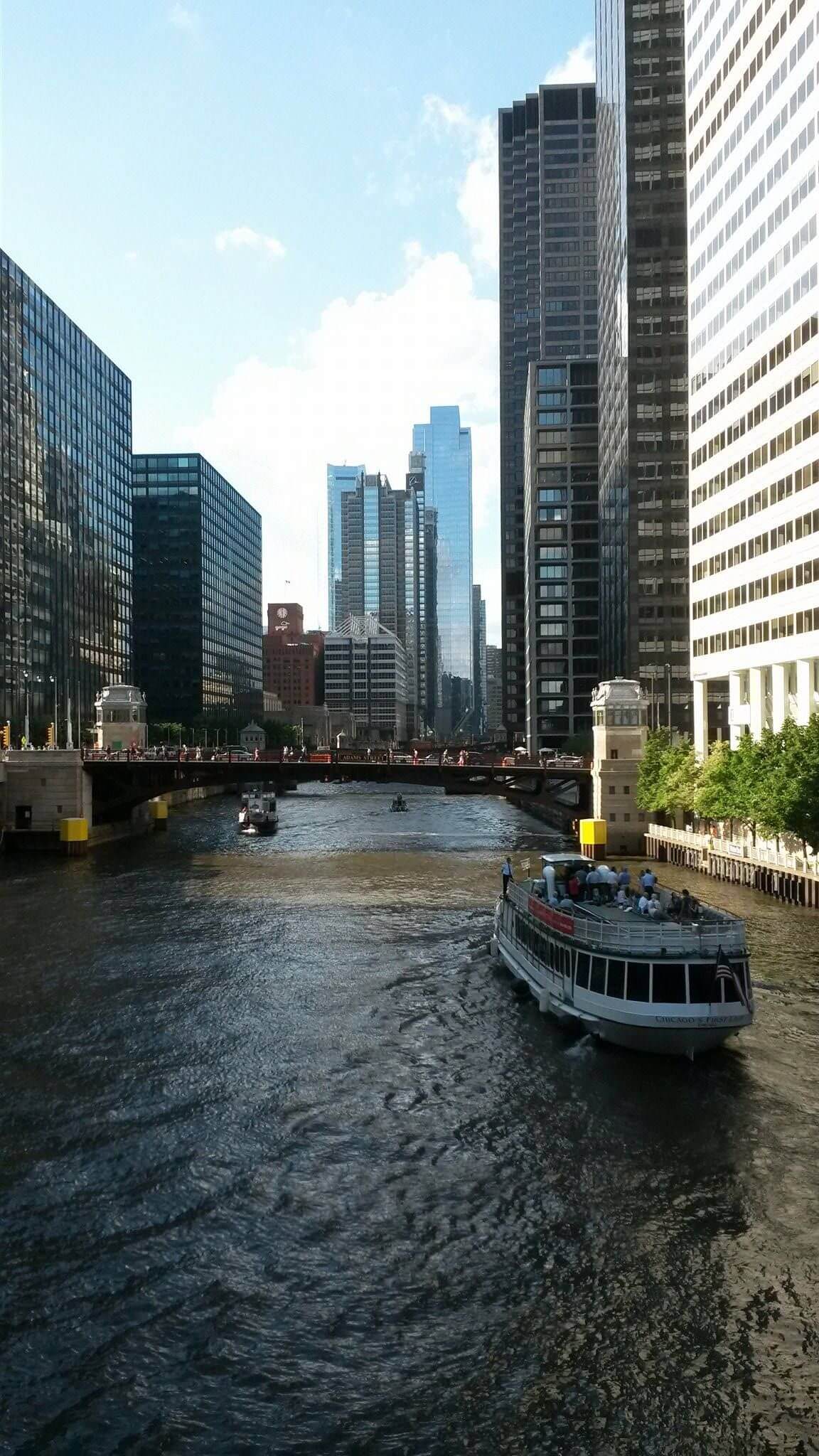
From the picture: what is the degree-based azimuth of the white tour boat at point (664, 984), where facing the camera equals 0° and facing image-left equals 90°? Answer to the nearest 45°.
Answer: approximately 135°
